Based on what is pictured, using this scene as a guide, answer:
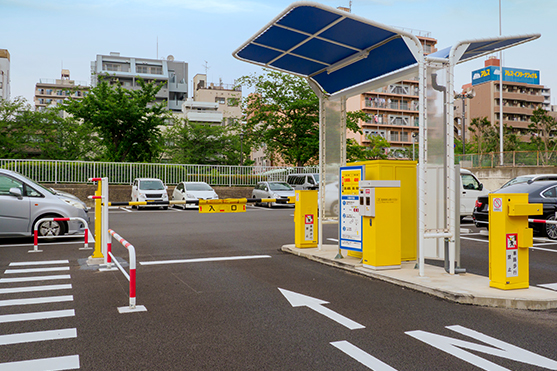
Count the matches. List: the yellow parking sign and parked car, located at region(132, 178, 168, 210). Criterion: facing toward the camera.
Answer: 2

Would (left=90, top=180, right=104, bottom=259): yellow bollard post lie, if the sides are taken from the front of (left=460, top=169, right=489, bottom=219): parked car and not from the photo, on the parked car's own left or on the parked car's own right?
on the parked car's own right

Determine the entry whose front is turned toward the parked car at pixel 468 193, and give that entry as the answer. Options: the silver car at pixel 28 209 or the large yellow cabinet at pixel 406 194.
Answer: the silver car

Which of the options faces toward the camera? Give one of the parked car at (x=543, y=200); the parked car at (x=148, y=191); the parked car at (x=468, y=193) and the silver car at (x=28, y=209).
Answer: the parked car at (x=148, y=191)

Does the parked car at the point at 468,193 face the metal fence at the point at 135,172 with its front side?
no

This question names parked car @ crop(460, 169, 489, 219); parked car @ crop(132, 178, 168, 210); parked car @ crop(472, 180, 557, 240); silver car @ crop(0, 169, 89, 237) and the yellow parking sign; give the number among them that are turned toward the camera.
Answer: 2

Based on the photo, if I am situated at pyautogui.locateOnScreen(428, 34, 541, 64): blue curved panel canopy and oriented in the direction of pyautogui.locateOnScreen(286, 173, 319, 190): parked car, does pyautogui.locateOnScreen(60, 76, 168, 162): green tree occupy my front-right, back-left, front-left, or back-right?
front-left

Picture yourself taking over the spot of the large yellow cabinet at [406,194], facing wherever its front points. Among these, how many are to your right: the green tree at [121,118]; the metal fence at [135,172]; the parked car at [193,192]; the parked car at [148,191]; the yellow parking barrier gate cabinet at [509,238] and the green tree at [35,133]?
5

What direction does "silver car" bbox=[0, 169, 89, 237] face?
to the viewer's right

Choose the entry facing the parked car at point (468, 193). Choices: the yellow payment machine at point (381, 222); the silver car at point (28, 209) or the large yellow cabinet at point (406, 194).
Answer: the silver car

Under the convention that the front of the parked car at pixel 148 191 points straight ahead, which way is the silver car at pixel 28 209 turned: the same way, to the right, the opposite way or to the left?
to the left

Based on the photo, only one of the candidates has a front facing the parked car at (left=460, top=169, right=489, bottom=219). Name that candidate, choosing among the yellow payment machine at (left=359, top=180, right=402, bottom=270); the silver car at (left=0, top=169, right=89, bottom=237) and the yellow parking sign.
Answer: the silver car

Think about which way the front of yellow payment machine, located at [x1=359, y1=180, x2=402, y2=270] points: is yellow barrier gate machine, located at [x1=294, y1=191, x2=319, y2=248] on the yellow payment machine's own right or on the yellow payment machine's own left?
on the yellow payment machine's own right
